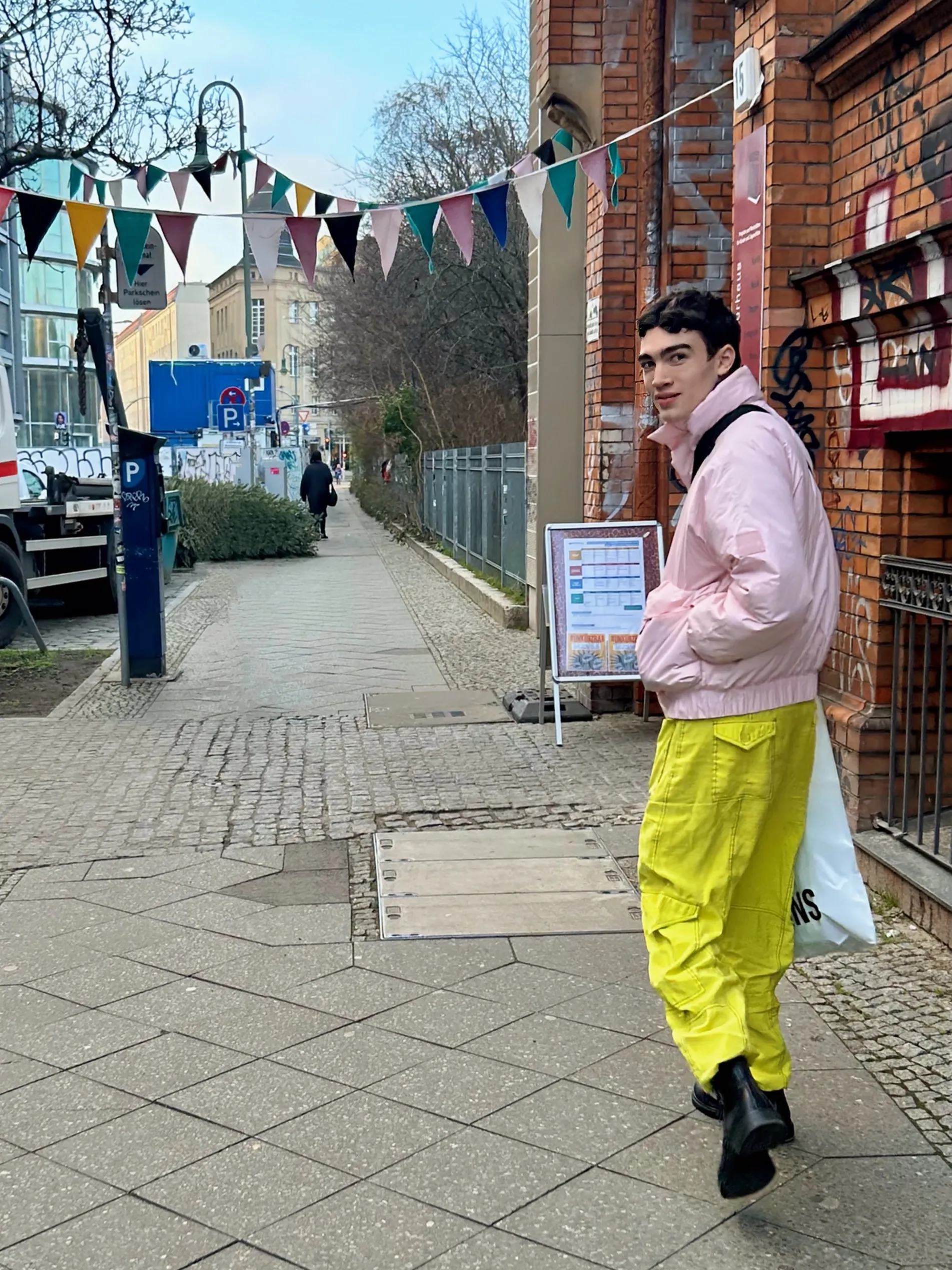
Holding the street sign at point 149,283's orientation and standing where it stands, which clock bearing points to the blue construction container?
The blue construction container is roughly at 6 o'clock from the street sign.

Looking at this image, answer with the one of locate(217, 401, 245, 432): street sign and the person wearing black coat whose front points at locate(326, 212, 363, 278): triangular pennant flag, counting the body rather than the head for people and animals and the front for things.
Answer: the street sign

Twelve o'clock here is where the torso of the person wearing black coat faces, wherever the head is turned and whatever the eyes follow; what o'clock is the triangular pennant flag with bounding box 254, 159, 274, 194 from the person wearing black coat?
The triangular pennant flag is roughly at 6 o'clock from the person wearing black coat.

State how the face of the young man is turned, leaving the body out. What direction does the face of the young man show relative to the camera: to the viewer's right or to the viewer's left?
to the viewer's left

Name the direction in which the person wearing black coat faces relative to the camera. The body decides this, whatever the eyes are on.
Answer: away from the camera

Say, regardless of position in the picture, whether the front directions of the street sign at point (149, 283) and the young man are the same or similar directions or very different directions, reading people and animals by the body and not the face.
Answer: very different directions

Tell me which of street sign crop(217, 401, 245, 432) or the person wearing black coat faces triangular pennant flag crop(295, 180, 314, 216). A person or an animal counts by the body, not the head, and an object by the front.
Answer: the street sign

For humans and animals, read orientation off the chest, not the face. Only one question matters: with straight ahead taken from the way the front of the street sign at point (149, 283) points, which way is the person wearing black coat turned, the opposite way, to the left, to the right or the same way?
the opposite way

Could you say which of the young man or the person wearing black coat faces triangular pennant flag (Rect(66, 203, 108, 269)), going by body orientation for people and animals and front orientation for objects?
the young man

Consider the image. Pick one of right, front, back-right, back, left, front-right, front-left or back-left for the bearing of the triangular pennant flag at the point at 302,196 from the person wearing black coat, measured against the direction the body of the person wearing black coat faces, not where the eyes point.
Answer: back

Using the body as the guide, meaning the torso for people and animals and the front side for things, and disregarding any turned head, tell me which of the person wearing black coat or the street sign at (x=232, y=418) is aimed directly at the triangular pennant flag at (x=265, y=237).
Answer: the street sign

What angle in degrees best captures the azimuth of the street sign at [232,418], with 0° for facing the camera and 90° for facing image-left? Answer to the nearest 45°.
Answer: approximately 0°

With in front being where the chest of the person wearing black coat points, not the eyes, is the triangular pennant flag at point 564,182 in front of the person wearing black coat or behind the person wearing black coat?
behind
